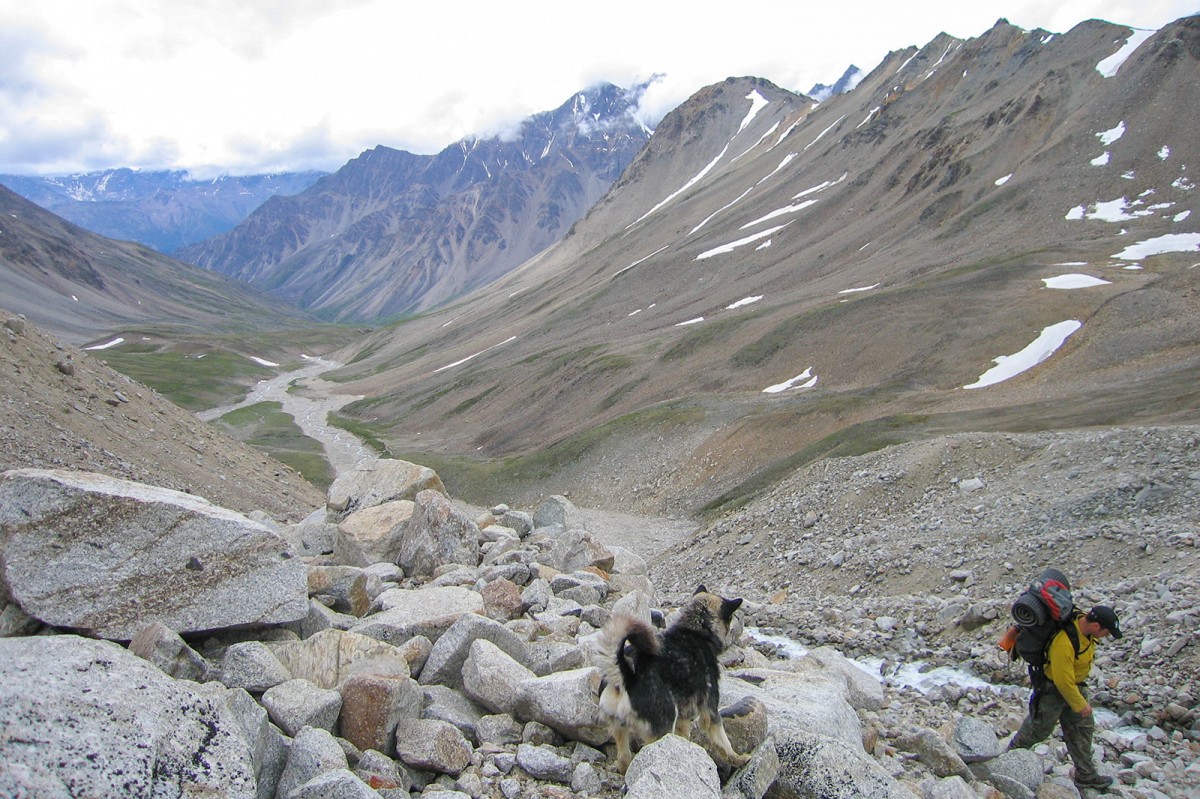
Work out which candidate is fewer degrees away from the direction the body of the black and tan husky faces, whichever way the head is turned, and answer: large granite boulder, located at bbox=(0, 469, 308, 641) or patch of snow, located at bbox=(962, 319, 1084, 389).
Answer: the patch of snow

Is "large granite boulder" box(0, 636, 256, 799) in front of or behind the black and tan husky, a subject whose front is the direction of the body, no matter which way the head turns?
behind

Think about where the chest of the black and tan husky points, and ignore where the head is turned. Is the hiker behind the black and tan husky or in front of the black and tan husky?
in front

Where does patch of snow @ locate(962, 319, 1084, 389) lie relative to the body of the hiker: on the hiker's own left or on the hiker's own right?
on the hiker's own left

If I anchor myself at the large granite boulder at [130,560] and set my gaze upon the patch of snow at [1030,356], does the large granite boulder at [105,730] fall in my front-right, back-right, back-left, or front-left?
back-right

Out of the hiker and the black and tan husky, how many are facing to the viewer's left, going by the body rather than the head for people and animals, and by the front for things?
0

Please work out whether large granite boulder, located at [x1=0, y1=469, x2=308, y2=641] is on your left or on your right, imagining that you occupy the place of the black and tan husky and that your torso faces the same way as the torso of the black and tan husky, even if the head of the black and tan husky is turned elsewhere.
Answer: on your left

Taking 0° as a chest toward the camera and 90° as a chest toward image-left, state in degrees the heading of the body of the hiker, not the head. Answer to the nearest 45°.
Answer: approximately 270°

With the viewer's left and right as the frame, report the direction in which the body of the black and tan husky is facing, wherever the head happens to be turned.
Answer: facing away from the viewer and to the right of the viewer
